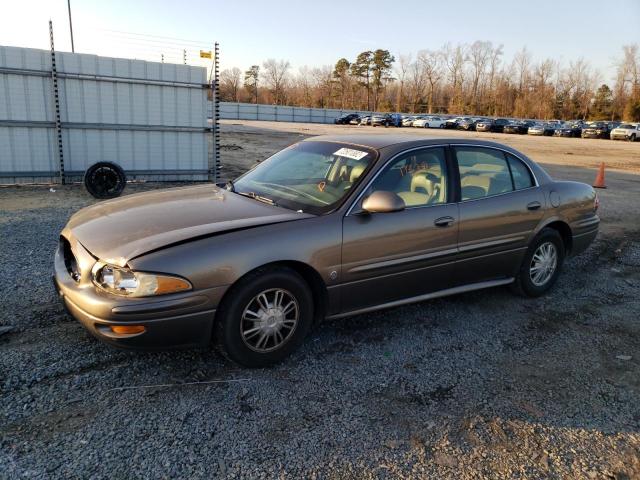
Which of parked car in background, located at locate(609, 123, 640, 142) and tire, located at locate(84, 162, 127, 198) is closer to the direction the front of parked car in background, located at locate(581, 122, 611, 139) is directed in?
the tire

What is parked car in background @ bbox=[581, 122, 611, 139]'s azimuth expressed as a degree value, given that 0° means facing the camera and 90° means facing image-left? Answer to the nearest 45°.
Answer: approximately 45°

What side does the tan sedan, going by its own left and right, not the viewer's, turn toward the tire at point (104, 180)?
right

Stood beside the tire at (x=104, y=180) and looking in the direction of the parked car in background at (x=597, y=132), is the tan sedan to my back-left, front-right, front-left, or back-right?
back-right

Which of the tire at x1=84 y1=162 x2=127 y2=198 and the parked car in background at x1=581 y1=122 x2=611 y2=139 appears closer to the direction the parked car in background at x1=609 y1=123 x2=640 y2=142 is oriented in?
the tire

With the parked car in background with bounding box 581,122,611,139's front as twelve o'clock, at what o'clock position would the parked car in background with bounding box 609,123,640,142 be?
the parked car in background with bounding box 609,123,640,142 is roughly at 9 o'clock from the parked car in background with bounding box 581,122,611,139.

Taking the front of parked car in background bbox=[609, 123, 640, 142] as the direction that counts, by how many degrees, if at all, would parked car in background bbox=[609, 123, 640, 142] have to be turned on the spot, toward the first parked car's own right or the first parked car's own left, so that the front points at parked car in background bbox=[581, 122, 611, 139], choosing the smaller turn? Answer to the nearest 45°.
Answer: approximately 90° to the first parked car's own right

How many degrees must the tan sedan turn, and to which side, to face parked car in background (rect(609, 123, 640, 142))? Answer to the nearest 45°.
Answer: approximately 180°

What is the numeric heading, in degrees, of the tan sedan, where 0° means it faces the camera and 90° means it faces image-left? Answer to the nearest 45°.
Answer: approximately 45°
